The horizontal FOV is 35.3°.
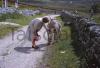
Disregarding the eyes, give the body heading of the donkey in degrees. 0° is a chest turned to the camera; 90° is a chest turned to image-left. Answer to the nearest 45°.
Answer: approximately 45°
